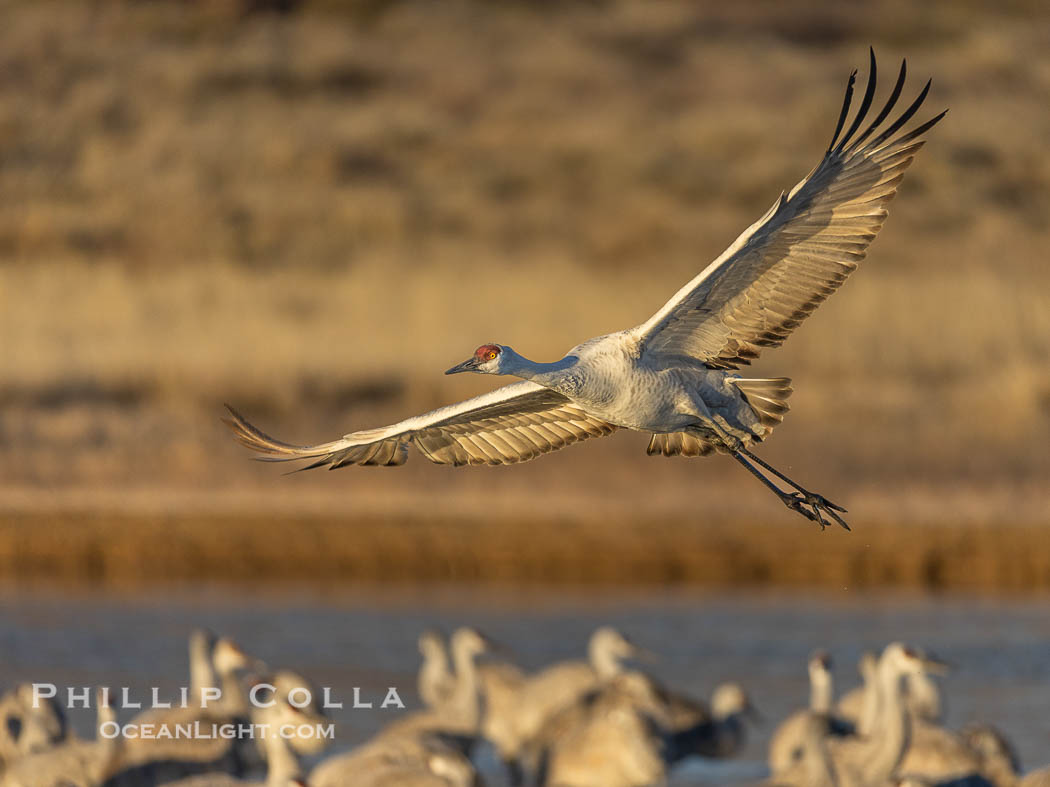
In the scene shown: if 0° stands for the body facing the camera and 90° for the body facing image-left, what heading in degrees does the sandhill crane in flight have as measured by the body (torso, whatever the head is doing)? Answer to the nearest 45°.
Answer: approximately 45°
